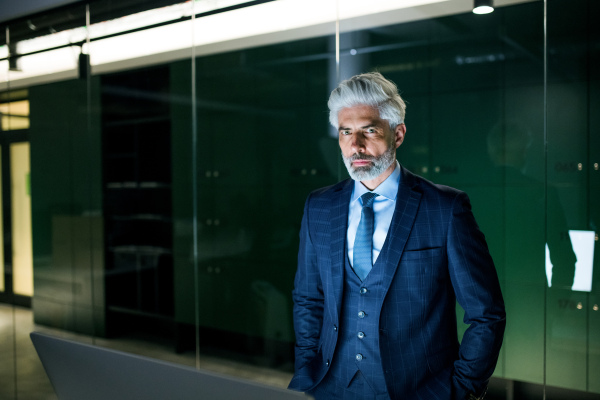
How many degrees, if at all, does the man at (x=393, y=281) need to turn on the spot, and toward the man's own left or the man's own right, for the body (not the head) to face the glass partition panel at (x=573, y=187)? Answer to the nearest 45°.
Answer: approximately 180°

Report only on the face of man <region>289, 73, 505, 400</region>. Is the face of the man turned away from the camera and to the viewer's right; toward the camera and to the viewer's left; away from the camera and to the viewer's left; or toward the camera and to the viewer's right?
toward the camera and to the viewer's left

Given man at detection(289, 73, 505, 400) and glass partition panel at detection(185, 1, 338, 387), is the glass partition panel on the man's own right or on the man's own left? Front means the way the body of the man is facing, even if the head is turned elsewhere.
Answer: on the man's own right

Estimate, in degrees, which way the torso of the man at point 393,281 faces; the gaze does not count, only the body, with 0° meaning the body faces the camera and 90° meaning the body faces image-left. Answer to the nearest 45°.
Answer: approximately 45°

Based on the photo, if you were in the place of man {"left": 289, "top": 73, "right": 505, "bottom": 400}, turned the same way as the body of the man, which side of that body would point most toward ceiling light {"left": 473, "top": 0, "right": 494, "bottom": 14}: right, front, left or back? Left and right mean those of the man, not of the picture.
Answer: back
